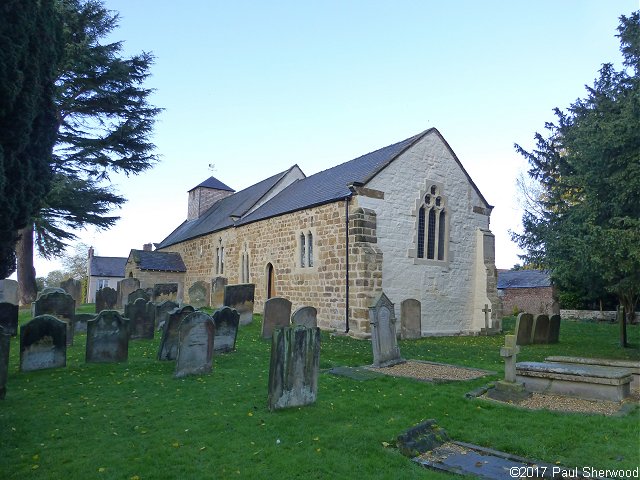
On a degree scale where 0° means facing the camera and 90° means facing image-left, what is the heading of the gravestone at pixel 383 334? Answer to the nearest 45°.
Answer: approximately 315°

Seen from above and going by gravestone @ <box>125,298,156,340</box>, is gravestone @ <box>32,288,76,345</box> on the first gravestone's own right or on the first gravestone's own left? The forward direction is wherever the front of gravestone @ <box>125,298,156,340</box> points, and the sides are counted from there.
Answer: on the first gravestone's own right

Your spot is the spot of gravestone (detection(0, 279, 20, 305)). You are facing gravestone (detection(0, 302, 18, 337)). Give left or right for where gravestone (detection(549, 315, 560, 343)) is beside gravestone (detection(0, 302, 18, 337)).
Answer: left

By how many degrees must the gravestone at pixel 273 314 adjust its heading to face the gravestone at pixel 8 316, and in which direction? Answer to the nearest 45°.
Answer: approximately 90° to its right

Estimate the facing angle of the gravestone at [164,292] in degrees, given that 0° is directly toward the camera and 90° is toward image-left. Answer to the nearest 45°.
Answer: approximately 0°

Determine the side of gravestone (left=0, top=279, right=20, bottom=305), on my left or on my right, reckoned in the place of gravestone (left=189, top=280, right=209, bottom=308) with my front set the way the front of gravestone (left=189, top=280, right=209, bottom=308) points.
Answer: on my right

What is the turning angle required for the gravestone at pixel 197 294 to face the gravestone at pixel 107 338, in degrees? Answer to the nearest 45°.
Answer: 0° — it already faces it

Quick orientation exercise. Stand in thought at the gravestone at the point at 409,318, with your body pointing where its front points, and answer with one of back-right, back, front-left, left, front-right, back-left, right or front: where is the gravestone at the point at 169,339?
front-right

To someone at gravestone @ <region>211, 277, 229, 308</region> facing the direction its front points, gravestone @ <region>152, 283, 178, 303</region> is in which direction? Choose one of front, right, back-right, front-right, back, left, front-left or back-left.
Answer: right

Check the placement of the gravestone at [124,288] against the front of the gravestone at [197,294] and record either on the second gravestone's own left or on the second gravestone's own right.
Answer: on the second gravestone's own right
